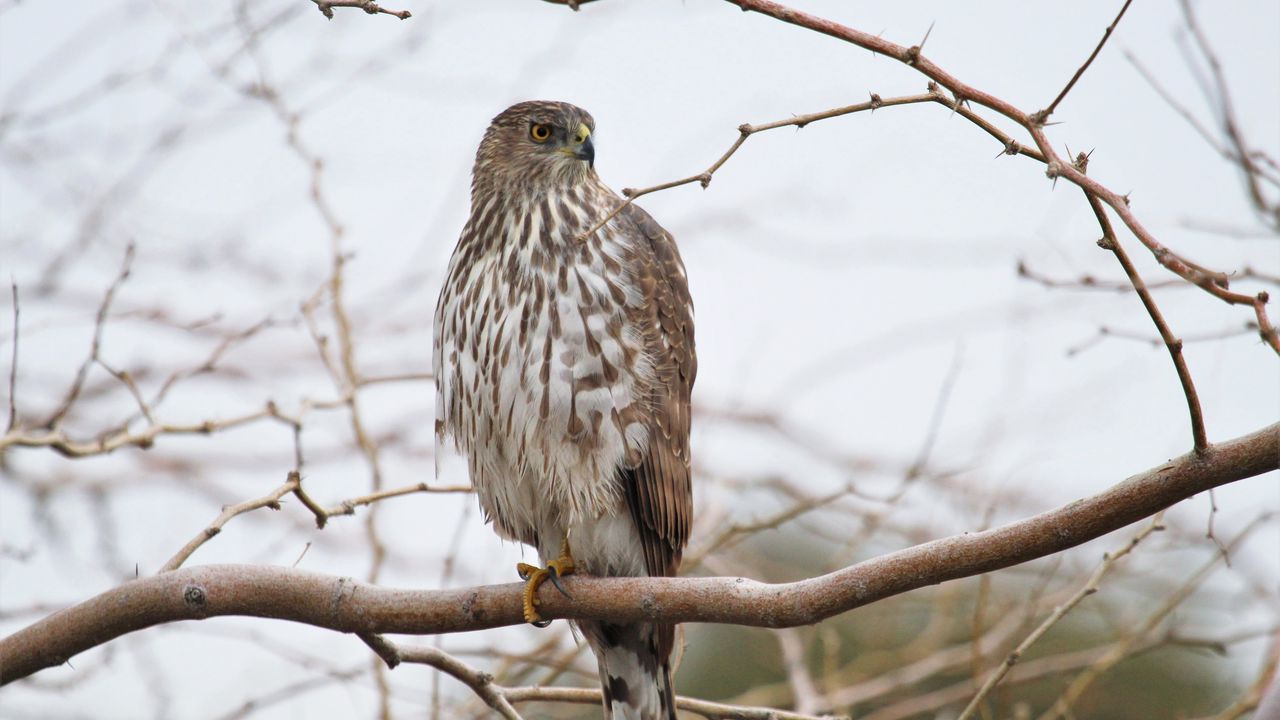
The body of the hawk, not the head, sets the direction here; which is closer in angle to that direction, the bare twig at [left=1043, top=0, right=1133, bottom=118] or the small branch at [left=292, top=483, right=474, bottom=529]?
the small branch

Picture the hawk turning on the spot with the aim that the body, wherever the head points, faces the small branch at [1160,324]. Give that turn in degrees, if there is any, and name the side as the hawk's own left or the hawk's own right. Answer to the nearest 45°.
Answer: approximately 90° to the hawk's own left

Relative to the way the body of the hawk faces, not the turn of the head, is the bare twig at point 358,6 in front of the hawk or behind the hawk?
in front

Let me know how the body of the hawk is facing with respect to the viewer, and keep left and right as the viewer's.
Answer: facing the viewer and to the left of the viewer

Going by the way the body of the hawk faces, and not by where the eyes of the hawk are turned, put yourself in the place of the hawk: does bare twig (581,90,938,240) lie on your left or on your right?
on your left

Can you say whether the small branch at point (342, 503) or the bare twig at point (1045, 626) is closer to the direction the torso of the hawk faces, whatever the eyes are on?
the small branch

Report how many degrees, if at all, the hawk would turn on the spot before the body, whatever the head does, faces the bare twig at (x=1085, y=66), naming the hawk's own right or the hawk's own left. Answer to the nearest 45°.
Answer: approximately 90° to the hawk's own left
